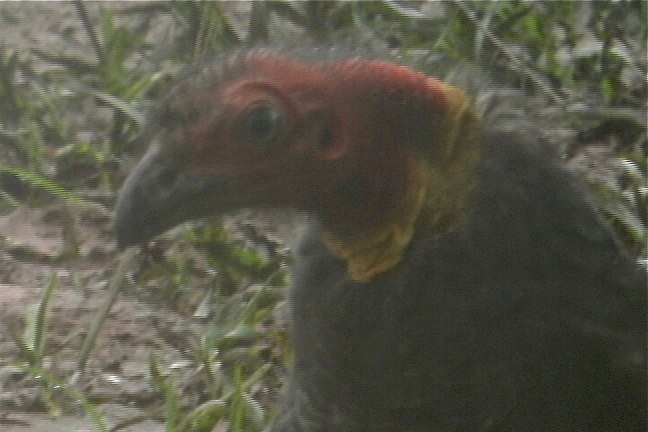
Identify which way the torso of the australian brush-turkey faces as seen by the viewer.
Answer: to the viewer's left
